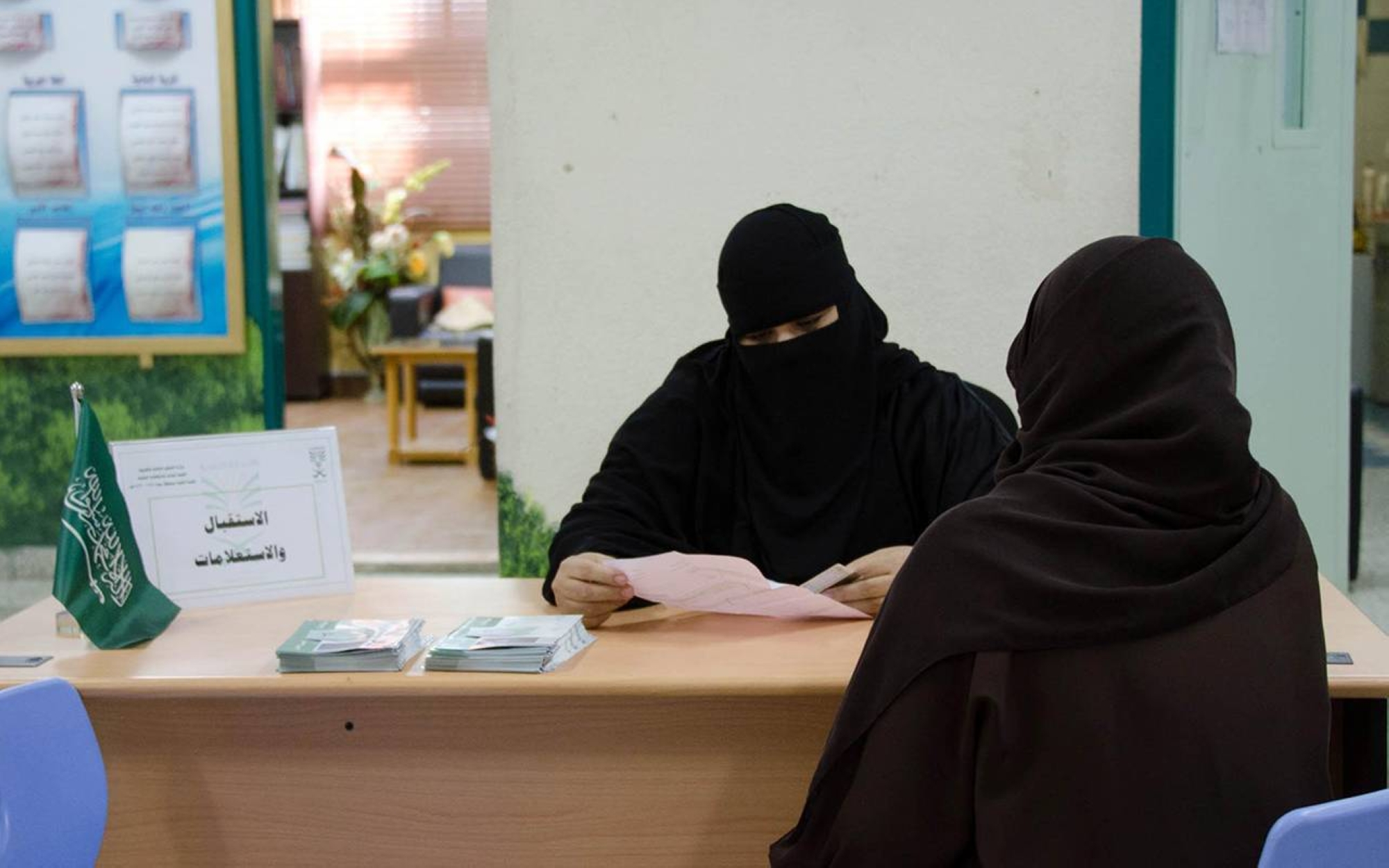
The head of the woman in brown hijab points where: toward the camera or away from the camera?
away from the camera

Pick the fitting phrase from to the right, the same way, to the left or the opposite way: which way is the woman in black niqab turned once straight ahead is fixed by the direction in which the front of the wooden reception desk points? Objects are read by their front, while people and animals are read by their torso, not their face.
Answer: the same way

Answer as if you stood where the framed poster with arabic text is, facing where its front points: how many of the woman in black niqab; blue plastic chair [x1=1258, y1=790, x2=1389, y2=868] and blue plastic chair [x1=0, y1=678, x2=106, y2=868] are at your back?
0

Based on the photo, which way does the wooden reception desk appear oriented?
toward the camera

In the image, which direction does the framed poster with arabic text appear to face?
toward the camera

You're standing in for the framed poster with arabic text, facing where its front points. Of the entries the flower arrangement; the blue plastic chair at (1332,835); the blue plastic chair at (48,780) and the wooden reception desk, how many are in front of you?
3

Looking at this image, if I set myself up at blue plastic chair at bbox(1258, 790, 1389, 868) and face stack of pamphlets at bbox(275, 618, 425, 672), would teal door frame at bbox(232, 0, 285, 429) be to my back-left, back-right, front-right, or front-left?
front-right

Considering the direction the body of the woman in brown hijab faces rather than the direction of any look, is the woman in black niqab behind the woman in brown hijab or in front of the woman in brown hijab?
in front

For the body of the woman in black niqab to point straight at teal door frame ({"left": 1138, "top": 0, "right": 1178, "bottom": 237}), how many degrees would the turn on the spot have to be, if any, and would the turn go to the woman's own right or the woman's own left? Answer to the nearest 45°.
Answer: approximately 135° to the woman's own left

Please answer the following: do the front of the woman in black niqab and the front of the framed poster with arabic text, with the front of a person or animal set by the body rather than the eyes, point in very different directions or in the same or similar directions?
same or similar directions

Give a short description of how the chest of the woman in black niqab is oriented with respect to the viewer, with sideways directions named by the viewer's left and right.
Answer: facing the viewer

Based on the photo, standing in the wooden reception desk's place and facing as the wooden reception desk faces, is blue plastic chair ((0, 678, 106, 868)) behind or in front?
in front

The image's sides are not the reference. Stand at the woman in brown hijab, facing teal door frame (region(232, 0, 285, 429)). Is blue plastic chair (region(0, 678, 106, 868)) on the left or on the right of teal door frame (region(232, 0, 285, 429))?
left

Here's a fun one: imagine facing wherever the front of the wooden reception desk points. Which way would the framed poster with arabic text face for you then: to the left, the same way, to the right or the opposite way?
the same way

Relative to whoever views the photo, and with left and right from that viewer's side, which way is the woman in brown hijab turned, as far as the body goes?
facing away from the viewer and to the left of the viewer

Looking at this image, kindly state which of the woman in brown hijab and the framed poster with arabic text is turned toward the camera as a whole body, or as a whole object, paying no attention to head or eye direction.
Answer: the framed poster with arabic text

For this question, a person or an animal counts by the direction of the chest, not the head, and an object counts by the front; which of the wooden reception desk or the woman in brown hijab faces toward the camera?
the wooden reception desk
